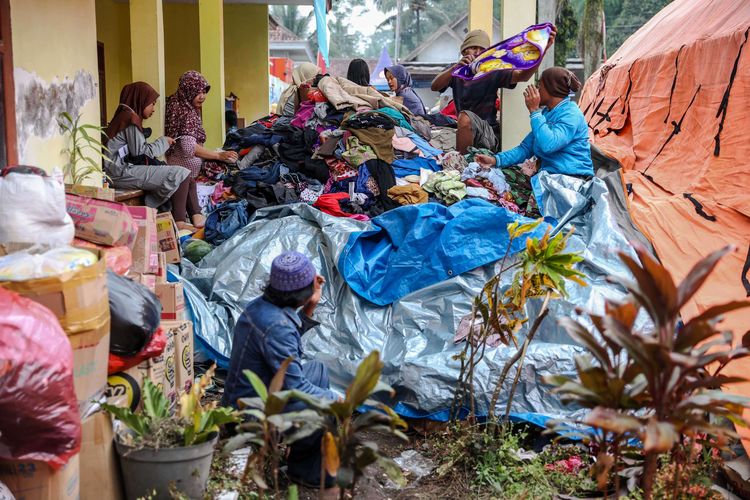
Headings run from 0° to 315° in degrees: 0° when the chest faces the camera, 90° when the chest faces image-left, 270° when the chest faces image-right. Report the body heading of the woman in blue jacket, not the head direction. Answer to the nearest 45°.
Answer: approximately 90°

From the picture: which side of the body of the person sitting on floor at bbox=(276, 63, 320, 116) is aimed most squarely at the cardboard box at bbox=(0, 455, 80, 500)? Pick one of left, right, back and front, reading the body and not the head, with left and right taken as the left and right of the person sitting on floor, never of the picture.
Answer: right

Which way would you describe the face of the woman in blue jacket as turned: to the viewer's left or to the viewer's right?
to the viewer's left

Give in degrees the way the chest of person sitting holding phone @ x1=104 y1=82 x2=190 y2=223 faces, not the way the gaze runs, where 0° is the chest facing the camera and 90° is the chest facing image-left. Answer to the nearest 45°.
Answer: approximately 270°

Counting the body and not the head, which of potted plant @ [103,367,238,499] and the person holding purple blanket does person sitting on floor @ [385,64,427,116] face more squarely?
the potted plant

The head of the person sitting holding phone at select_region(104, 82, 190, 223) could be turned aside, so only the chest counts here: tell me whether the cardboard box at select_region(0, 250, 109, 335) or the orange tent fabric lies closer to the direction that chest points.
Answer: the orange tent fabric

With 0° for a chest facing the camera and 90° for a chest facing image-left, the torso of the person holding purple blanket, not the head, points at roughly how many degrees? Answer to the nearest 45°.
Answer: approximately 0°

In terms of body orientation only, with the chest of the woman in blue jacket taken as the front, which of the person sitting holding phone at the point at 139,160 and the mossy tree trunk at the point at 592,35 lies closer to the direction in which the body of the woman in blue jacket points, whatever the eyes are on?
the person sitting holding phone

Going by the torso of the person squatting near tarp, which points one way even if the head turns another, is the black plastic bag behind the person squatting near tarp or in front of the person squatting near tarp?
behind

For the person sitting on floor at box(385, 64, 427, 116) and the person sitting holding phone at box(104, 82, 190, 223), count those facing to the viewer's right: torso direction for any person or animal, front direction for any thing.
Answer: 1

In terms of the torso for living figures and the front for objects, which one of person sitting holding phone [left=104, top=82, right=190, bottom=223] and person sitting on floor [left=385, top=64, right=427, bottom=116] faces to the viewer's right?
person sitting holding phone [left=104, top=82, right=190, bottom=223]
